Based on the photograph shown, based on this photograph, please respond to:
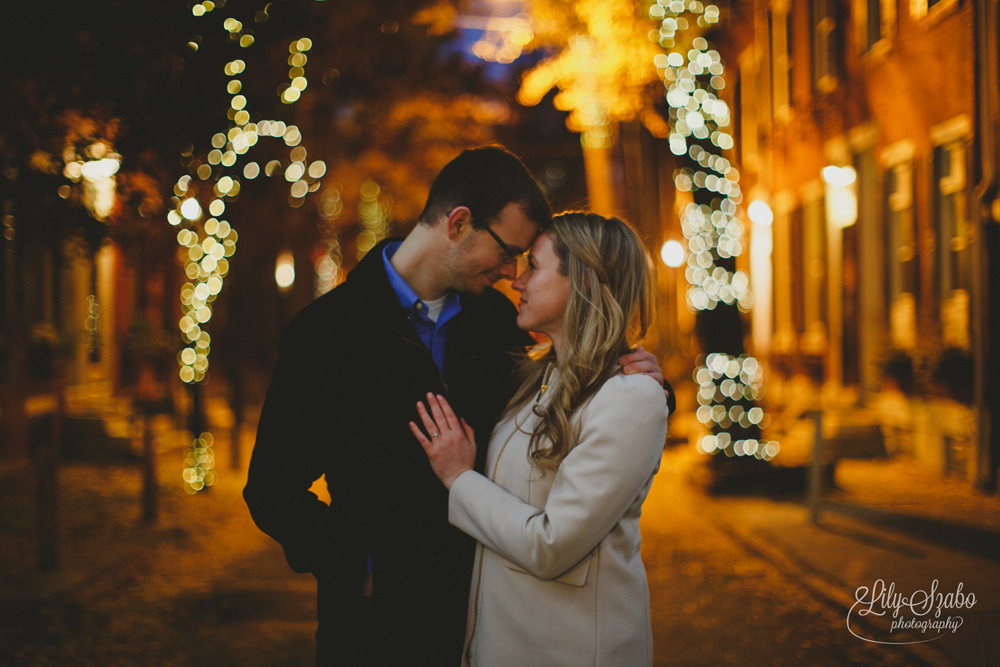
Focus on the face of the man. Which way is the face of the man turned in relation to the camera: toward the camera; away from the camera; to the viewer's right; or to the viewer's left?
to the viewer's right

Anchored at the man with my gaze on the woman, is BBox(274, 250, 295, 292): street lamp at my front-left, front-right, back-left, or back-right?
back-left

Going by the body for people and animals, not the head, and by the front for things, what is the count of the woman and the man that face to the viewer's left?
1

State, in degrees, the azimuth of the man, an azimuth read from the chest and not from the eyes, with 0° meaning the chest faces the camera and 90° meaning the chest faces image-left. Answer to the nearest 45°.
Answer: approximately 315°

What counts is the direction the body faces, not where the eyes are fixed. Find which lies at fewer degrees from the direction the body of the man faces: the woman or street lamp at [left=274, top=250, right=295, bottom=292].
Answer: the woman

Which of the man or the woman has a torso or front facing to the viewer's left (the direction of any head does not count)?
the woman

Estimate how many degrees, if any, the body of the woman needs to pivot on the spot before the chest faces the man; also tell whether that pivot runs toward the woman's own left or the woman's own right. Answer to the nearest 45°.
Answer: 0° — they already face them

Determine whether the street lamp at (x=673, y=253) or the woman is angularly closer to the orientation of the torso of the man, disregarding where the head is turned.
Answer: the woman

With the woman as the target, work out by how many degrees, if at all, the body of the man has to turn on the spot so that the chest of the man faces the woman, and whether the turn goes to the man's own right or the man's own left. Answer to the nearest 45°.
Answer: approximately 45° to the man's own left

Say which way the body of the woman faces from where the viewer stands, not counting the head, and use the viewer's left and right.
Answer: facing to the left of the viewer

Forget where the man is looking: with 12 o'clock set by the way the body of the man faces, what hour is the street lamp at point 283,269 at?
The street lamp is roughly at 7 o'clock from the man.

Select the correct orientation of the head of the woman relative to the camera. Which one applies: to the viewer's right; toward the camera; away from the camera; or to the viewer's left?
to the viewer's left
